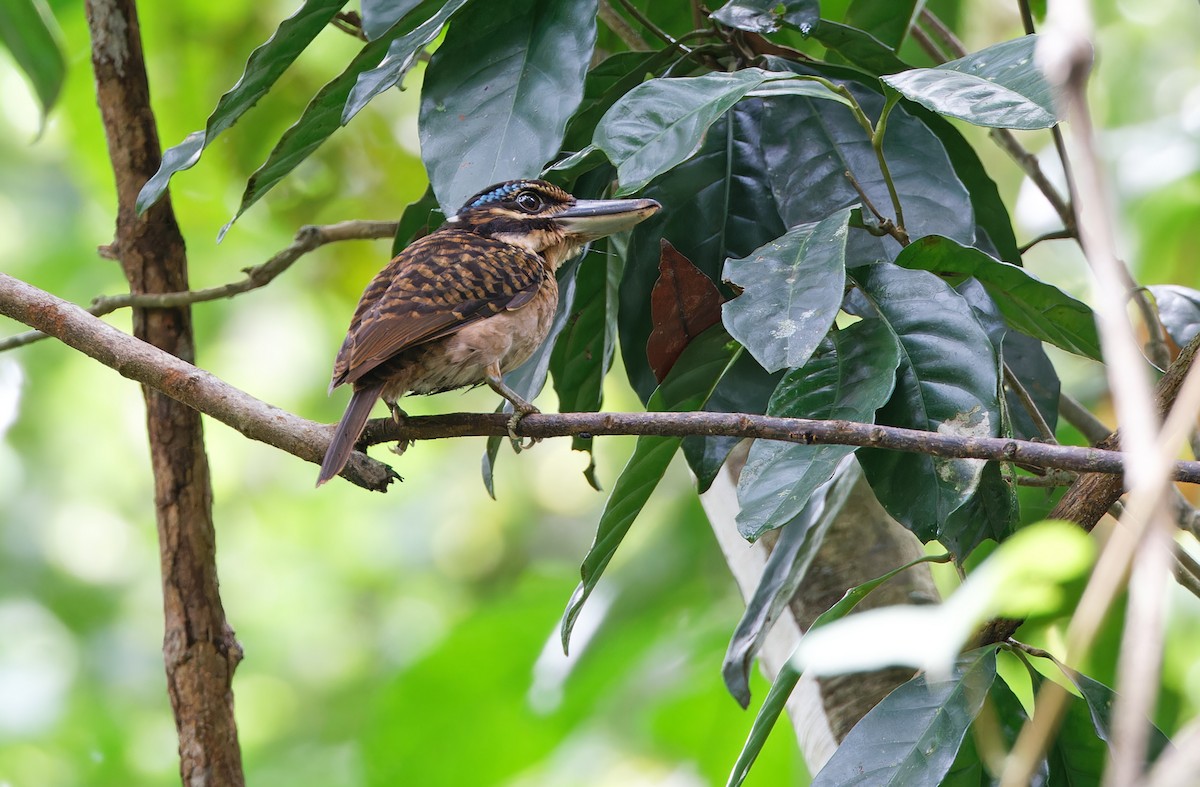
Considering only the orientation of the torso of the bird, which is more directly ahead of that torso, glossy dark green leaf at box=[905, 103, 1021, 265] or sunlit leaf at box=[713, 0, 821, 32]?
the glossy dark green leaf

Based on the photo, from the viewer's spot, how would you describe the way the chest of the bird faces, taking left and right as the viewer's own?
facing to the right of the viewer

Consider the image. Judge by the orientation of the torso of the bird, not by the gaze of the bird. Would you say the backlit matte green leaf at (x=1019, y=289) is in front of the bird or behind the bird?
in front

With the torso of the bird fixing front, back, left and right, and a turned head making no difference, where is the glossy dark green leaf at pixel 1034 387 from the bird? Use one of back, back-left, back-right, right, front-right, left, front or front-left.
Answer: front

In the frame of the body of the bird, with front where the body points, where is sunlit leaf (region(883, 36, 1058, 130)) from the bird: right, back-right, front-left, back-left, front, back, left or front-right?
front-right

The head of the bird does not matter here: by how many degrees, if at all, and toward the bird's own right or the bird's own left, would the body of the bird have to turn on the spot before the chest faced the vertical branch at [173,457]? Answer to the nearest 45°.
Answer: approximately 180°

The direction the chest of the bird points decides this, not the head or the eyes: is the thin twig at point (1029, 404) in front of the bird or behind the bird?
in front
